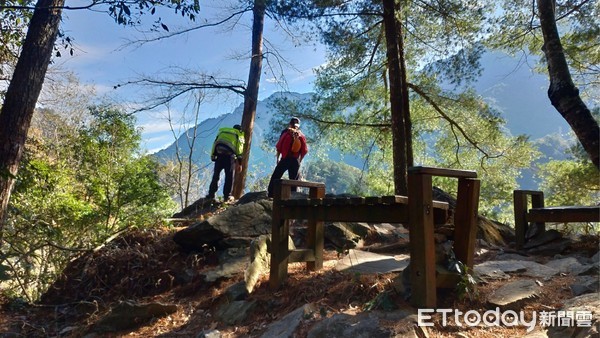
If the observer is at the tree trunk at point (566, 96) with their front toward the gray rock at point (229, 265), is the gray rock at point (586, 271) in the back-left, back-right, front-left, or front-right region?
front-left

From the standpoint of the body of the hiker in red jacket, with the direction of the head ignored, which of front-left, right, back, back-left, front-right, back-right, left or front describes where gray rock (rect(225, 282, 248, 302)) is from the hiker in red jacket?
back

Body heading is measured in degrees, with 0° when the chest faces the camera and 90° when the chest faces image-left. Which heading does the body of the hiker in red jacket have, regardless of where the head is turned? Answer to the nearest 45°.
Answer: approximately 180°

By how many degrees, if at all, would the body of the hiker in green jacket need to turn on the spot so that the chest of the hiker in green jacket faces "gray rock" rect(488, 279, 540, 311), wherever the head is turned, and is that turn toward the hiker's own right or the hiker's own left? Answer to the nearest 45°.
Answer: approximately 135° to the hiker's own right

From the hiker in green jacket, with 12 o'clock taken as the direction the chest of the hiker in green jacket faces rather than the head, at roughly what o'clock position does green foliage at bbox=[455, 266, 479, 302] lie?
The green foliage is roughly at 4 o'clock from the hiker in green jacket.

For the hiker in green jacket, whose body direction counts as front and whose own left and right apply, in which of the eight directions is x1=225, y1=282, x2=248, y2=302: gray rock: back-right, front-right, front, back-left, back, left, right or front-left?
back-right

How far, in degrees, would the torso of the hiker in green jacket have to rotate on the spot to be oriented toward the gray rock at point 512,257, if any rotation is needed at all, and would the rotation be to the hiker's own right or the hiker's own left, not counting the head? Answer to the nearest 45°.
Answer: approximately 90° to the hiker's own right

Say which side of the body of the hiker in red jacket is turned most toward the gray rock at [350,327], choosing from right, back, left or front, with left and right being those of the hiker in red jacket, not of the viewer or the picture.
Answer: back

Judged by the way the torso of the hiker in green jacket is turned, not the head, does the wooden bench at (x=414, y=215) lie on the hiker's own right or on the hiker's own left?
on the hiker's own right

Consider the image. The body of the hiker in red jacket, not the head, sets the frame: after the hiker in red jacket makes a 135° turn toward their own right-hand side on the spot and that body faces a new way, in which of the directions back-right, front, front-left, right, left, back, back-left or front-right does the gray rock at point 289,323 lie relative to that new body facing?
front-right

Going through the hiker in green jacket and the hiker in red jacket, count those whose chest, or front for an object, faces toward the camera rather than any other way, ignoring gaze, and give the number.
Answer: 0

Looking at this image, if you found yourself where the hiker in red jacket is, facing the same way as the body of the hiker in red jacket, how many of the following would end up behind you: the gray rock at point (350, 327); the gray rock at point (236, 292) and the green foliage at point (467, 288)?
3
